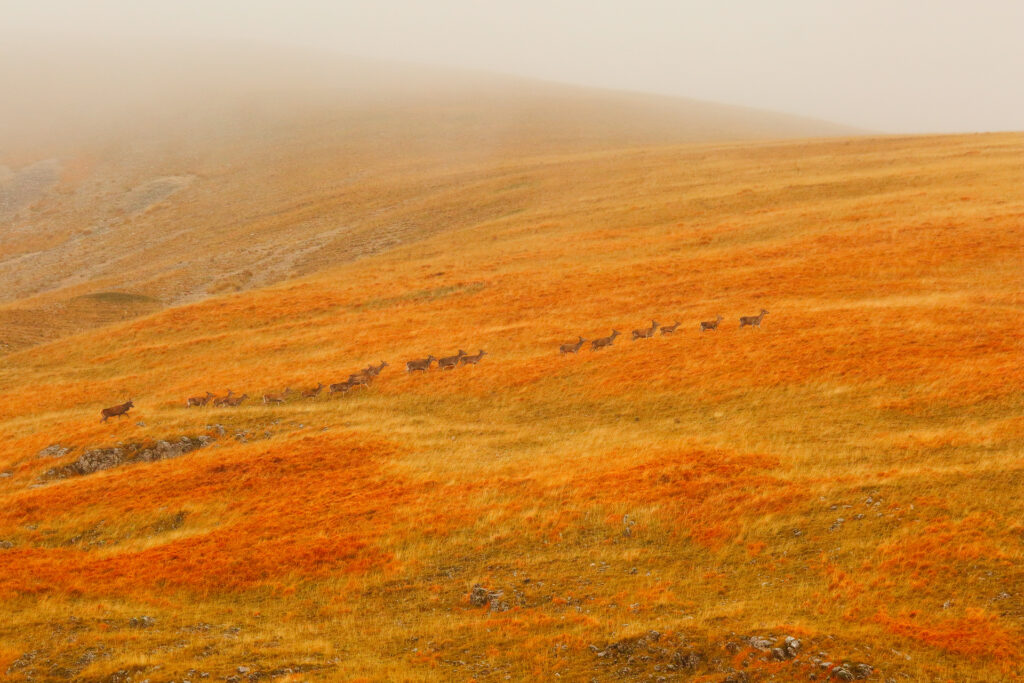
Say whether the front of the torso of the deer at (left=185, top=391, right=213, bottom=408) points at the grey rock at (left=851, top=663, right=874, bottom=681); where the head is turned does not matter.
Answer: no

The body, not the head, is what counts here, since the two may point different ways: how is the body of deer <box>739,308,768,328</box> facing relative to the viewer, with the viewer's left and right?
facing to the right of the viewer

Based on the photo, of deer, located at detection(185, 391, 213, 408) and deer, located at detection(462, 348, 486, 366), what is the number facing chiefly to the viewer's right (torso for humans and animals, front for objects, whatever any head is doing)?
2

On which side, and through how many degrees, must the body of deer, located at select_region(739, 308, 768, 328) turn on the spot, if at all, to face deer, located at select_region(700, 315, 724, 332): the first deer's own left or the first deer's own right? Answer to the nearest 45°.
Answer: approximately 180°

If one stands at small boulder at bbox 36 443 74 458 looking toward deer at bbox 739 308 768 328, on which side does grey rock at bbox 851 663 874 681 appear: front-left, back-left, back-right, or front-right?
front-right

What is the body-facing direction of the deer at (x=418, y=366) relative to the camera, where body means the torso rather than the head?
to the viewer's right

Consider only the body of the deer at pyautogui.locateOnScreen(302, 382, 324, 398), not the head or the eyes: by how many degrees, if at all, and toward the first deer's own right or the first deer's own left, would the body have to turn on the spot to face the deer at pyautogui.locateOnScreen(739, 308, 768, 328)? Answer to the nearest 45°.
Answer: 0° — it already faces it

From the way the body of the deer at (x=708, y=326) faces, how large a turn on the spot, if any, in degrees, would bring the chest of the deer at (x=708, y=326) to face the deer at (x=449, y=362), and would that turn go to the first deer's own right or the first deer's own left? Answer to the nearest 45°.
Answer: approximately 180°

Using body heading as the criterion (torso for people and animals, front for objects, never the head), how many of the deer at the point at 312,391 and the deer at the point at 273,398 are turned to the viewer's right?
2

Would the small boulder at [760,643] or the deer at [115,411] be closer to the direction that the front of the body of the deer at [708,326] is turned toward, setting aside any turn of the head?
the small boulder

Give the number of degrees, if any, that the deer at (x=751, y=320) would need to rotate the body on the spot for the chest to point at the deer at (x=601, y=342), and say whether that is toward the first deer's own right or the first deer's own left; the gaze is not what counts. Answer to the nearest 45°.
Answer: approximately 180°

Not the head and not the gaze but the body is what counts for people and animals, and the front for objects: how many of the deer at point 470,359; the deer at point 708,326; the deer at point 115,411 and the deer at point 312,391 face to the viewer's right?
4

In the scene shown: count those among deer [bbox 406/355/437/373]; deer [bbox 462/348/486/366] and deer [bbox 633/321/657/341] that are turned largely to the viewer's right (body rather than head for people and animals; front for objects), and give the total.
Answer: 3

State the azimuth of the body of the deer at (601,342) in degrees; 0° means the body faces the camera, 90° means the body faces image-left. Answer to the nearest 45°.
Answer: approximately 270°

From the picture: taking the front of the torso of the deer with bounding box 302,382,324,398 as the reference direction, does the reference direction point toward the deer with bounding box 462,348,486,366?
yes

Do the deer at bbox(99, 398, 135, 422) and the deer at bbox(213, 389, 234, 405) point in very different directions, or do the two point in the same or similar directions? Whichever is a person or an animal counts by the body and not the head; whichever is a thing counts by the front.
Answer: same or similar directions

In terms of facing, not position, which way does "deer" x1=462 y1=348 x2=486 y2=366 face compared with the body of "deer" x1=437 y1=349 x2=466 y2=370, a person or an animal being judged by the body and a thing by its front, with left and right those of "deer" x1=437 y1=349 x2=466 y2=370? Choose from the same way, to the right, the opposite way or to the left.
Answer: the same way

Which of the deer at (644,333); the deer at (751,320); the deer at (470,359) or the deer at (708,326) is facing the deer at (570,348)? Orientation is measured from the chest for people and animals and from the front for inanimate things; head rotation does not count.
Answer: the deer at (470,359)

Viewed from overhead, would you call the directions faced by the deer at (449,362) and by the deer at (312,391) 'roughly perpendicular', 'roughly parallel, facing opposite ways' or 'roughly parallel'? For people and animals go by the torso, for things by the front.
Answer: roughly parallel

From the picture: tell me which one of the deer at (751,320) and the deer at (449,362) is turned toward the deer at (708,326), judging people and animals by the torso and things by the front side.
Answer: the deer at (449,362)

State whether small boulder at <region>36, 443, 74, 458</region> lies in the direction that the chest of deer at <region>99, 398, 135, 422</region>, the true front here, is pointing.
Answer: no

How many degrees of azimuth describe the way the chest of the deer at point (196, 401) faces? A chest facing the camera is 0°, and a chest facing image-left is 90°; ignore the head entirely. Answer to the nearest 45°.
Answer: approximately 270°

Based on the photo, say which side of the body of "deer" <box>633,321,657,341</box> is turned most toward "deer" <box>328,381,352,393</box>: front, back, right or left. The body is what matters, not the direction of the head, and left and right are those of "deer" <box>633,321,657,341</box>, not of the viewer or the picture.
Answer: back
